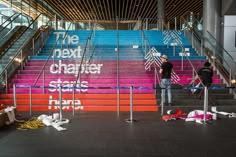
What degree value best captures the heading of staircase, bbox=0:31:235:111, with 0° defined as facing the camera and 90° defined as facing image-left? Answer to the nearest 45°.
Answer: approximately 0°

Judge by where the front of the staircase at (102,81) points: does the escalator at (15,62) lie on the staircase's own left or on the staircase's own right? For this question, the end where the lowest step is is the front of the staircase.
on the staircase's own right

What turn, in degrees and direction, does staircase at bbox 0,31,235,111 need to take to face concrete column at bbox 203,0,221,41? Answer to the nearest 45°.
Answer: approximately 135° to its left

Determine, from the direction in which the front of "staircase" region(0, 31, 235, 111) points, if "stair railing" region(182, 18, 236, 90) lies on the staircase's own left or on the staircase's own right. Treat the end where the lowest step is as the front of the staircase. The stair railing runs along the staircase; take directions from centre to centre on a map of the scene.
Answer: on the staircase's own left
